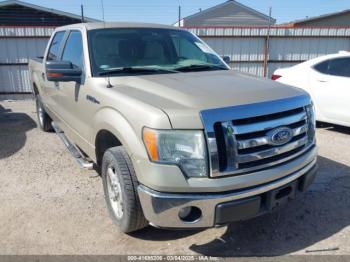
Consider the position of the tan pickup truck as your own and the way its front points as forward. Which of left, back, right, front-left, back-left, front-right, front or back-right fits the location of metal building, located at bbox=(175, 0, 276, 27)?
back-left

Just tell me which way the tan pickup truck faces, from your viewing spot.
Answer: facing the viewer and to the right of the viewer

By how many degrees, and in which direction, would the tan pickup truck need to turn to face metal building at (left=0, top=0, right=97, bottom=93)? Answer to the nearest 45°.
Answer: approximately 180°

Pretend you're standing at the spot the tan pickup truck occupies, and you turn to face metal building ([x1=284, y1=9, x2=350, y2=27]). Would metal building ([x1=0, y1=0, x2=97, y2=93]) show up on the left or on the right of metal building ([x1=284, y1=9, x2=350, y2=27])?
left

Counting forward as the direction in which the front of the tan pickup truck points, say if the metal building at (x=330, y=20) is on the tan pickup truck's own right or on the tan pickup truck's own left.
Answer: on the tan pickup truck's own left
